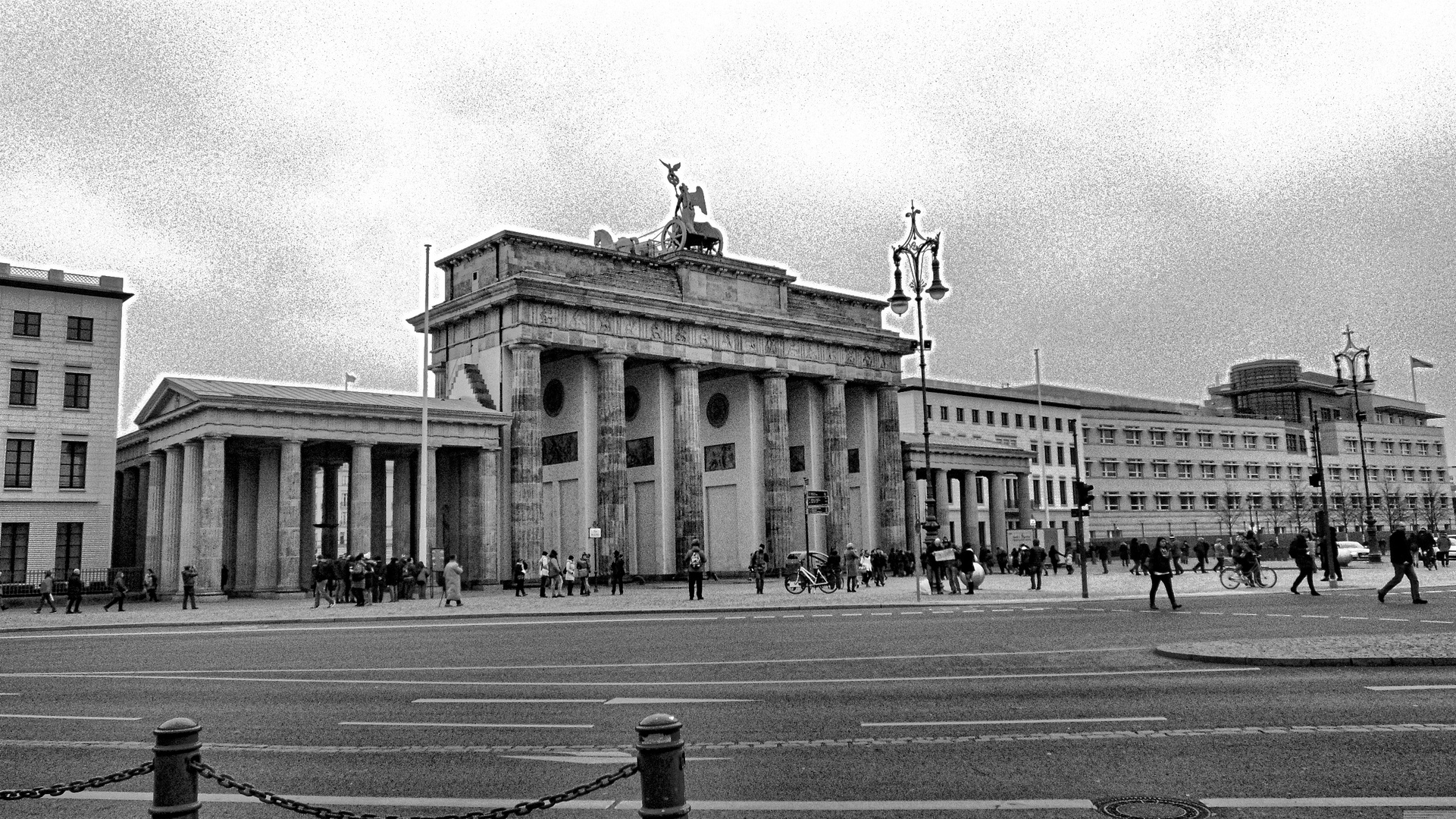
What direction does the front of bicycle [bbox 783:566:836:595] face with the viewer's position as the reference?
facing to the left of the viewer

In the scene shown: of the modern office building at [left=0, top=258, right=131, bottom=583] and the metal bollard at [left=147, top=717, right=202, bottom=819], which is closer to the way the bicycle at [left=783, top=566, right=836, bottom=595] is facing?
the modern office building

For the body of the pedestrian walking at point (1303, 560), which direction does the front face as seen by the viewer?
to the viewer's right

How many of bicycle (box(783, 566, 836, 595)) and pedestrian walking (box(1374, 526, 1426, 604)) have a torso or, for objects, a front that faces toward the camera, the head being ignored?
0

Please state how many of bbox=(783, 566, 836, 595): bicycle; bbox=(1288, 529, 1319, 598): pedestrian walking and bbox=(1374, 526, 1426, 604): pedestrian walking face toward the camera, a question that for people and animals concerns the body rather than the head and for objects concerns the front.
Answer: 0

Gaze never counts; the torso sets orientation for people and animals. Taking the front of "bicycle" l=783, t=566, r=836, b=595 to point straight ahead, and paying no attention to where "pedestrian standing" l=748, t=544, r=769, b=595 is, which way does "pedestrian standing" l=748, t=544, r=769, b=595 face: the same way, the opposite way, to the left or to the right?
to the left

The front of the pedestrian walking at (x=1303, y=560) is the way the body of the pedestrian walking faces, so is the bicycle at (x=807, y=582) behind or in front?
behind
